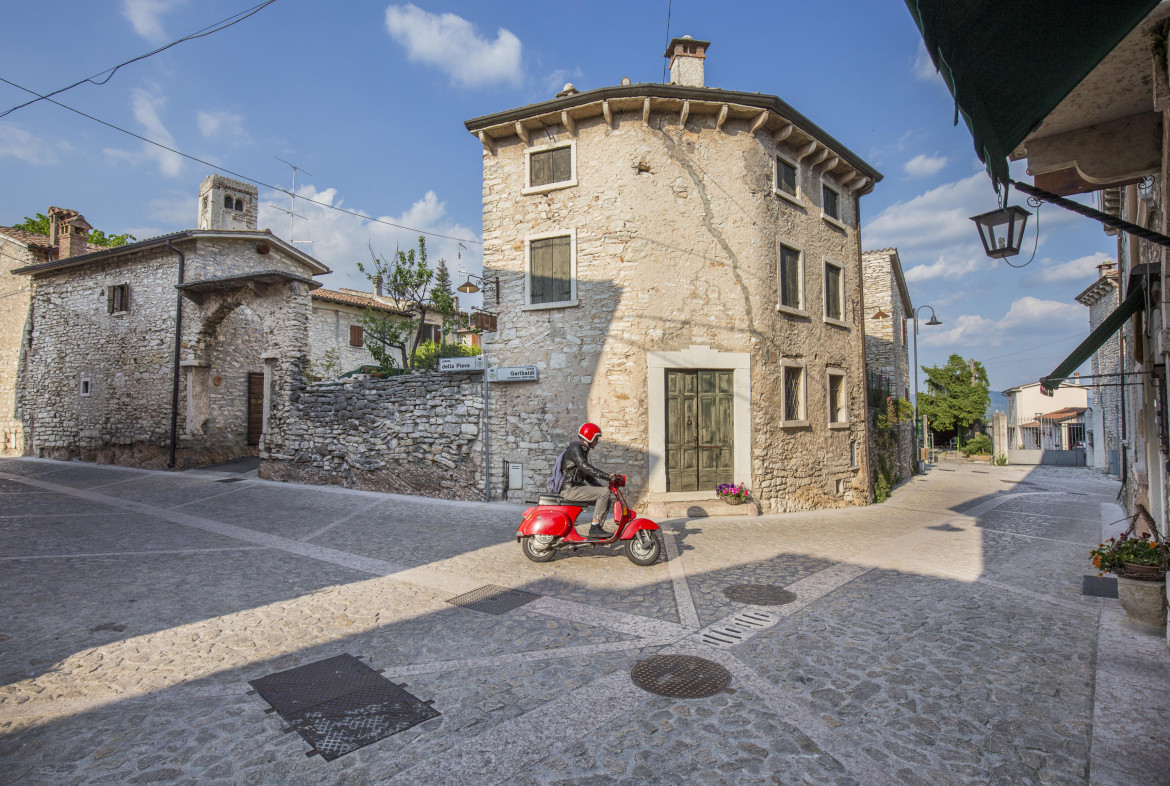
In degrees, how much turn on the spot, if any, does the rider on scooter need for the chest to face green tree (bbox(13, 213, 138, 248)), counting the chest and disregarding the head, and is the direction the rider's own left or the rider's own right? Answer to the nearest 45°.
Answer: approximately 135° to the rider's own left

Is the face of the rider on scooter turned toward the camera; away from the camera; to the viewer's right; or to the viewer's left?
to the viewer's right

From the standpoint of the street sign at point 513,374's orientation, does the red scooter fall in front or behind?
in front

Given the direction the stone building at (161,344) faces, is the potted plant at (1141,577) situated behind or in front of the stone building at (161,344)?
in front

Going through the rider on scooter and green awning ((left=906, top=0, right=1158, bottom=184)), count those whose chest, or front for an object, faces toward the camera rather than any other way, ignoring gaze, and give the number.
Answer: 0

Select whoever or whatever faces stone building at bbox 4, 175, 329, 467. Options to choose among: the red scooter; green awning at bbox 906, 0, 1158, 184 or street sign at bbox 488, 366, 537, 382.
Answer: the green awning

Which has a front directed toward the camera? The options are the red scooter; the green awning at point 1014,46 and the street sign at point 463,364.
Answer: the street sign

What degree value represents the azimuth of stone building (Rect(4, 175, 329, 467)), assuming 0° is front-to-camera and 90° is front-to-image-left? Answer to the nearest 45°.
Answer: approximately 315°

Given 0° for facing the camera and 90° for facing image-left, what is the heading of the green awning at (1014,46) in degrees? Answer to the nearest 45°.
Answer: approximately 90°

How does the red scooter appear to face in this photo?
to the viewer's right

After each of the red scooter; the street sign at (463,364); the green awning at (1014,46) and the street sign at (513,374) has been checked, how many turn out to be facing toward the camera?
2

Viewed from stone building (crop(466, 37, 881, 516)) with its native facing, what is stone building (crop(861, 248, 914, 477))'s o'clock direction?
stone building (crop(861, 248, 914, 477)) is roughly at 7 o'clock from stone building (crop(466, 37, 881, 516)).

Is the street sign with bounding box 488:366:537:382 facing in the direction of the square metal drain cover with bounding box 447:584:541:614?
yes

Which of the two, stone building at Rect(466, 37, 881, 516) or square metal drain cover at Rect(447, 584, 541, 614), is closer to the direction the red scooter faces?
the stone building

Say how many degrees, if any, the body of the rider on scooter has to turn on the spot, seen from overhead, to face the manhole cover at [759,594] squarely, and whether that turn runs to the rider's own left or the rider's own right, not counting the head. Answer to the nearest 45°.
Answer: approximately 45° to the rider's own right
